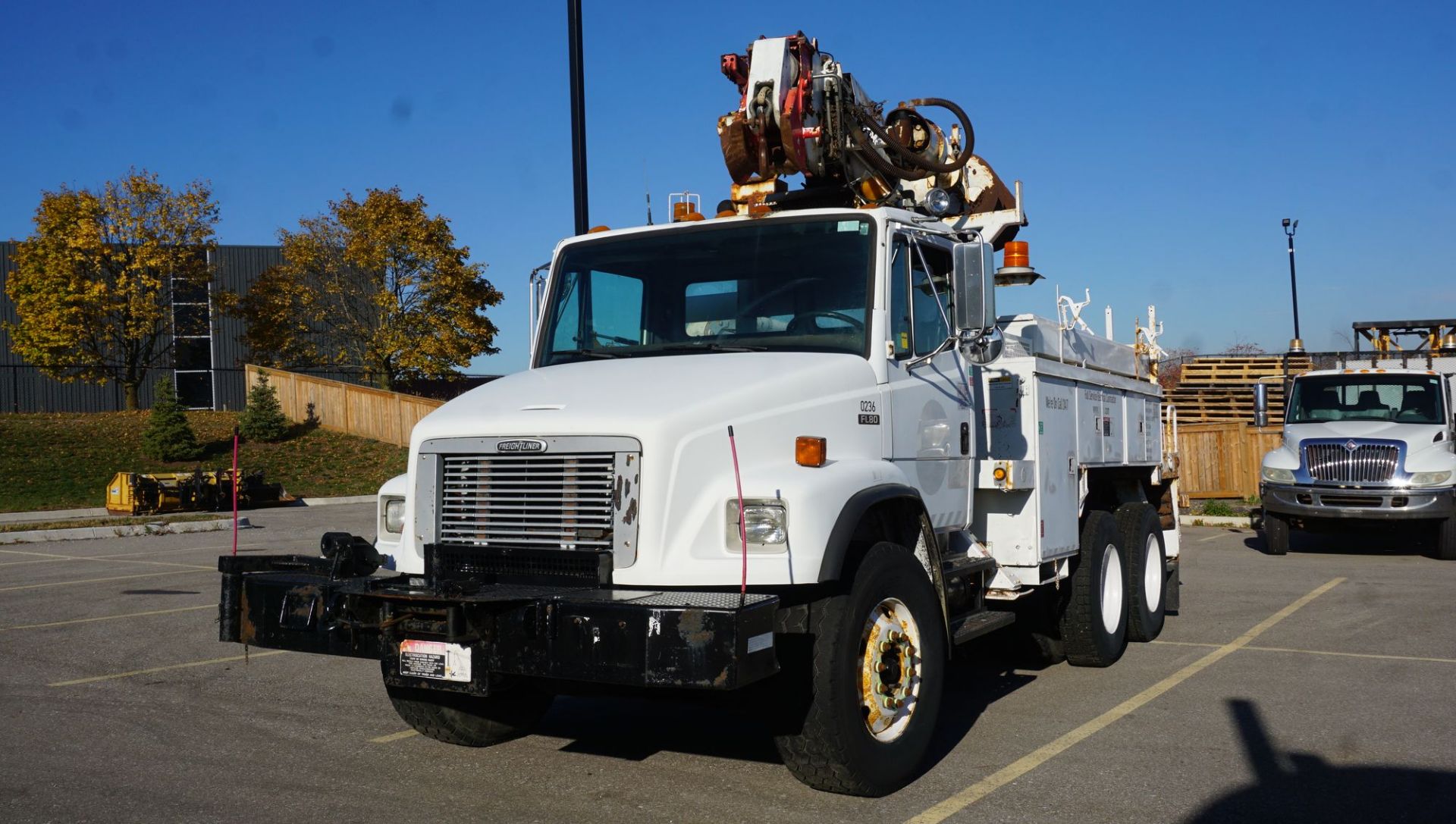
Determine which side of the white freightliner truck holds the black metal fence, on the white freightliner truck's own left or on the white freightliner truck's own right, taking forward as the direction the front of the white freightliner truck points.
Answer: on the white freightliner truck's own right

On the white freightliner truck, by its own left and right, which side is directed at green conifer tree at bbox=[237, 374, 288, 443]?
right

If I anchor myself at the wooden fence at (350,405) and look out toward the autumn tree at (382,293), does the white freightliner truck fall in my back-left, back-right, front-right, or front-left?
back-right

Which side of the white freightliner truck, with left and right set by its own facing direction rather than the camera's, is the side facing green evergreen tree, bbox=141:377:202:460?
right

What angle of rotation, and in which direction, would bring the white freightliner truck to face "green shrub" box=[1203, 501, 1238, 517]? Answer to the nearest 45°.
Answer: approximately 180°

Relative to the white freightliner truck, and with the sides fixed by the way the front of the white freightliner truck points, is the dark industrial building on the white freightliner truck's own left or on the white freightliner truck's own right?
on the white freightliner truck's own right

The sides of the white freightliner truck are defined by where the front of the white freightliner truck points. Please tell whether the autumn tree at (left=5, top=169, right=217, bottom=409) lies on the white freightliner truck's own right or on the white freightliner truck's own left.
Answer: on the white freightliner truck's own right

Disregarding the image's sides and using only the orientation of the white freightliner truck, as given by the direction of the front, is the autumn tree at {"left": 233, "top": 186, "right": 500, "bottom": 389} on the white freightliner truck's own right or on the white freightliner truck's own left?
on the white freightliner truck's own right

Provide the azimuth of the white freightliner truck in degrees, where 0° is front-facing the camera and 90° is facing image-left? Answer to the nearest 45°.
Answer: approximately 45°

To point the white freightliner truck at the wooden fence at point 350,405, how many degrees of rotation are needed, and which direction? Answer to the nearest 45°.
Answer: approximately 135° to its right

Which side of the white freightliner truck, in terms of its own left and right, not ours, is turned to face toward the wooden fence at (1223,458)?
back
